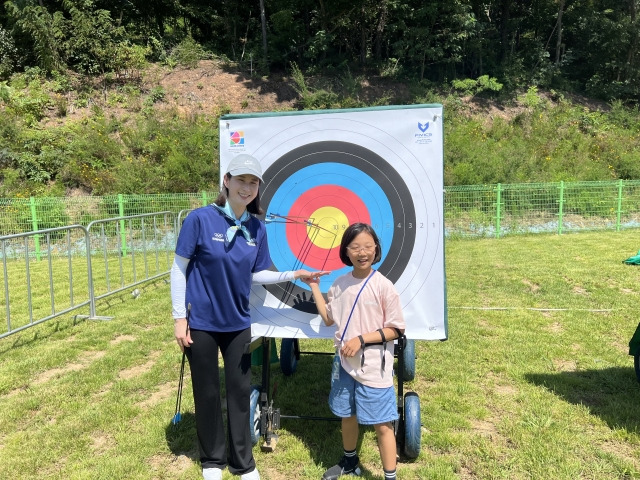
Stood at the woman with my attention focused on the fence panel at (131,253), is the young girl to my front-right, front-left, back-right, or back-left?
back-right

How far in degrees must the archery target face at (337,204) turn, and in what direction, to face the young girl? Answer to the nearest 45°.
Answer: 0° — it already faces them

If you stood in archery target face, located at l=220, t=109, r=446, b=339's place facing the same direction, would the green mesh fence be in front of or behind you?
behind

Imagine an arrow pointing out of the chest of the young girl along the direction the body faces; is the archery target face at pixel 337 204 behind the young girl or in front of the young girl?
behind

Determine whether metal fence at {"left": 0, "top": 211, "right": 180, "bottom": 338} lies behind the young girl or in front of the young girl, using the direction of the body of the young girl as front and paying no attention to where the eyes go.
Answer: behind

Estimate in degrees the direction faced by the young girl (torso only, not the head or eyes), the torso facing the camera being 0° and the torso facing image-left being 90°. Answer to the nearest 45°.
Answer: approximately 0°

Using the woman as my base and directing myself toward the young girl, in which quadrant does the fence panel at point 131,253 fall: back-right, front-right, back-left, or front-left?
back-left

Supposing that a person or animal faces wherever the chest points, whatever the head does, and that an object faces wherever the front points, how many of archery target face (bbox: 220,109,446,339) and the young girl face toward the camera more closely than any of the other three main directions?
2
